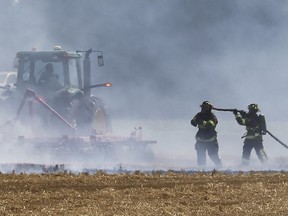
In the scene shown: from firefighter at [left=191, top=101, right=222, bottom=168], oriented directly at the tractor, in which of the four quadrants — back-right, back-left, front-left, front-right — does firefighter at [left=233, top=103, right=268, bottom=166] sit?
back-right

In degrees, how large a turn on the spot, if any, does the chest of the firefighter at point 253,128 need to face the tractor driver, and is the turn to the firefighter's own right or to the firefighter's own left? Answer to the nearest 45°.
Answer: approximately 45° to the firefighter's own right

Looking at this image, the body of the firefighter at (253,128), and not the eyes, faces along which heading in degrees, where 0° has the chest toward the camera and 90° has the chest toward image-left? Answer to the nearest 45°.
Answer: approximately 45°
